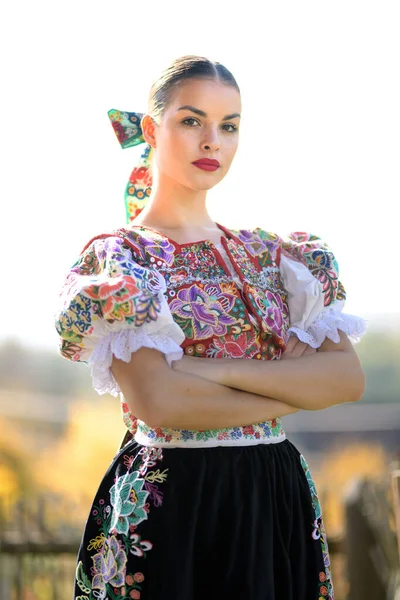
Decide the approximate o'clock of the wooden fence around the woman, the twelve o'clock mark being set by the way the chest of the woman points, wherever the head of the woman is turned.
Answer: The wooden fence is roughly at 7 o'clock from the woman.

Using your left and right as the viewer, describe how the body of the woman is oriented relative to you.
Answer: facing the viewer and to the right of the viewer
